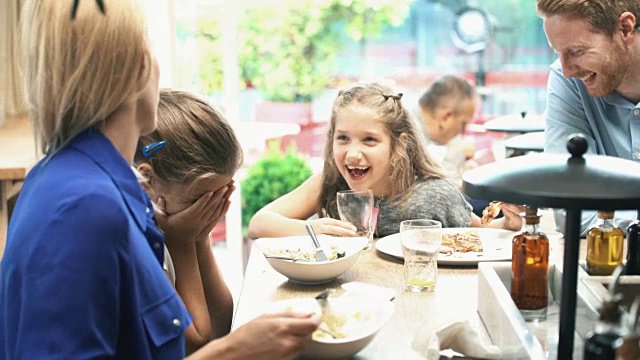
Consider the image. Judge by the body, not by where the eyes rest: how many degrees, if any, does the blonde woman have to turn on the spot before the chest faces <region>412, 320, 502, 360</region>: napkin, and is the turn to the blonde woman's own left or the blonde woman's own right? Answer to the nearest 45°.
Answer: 0° — they already face it

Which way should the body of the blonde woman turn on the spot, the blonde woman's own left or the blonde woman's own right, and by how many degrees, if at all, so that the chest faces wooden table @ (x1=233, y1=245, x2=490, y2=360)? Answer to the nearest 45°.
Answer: approximately 45° to the blonde woman's own left

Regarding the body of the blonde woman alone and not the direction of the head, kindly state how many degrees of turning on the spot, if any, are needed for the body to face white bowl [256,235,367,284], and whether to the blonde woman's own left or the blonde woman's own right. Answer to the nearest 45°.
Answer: approximately 45° to the blonde woman's own left

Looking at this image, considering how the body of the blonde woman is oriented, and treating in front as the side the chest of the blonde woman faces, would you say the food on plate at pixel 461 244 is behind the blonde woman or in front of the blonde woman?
in front

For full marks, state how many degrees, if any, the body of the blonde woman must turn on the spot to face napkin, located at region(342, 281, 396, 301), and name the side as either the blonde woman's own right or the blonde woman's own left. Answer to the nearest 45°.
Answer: approximately 45° to the blonde woman's own left

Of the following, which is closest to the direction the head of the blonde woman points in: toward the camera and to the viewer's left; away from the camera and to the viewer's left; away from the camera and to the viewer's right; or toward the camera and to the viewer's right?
away from the camera and to the viewer's right

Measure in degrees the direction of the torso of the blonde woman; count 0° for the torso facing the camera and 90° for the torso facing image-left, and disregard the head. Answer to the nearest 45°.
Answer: approximately 270°

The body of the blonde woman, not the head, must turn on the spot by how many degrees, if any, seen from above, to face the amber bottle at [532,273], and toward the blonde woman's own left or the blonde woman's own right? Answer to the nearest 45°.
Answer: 0° — they already face it

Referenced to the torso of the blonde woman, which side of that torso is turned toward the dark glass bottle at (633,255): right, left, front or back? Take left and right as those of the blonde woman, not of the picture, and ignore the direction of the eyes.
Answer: front
